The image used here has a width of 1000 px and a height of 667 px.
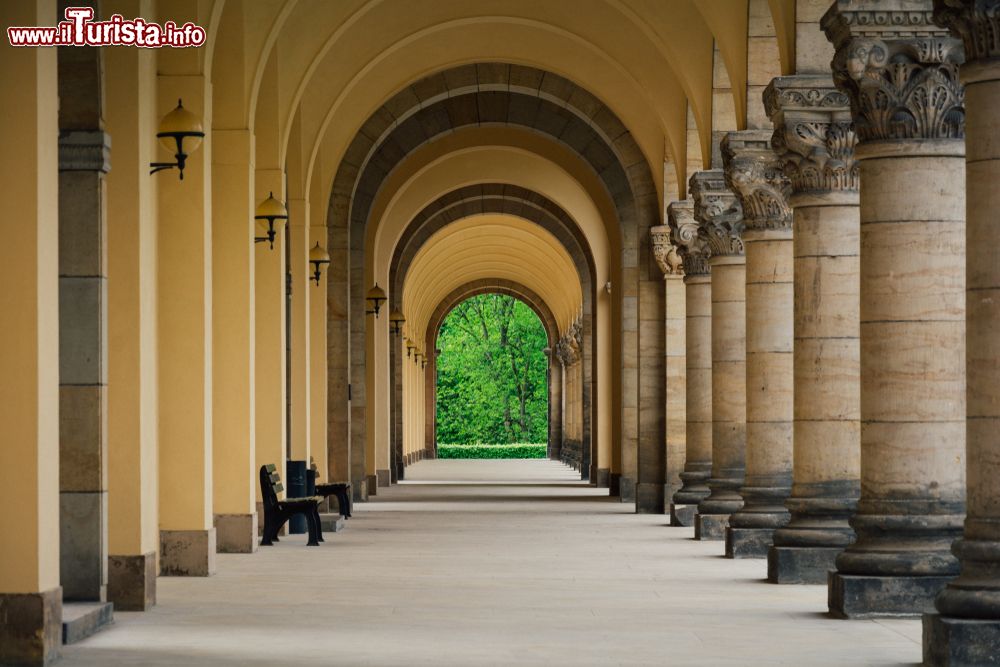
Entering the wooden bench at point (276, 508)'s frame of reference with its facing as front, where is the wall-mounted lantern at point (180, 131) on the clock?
The wall-mounted lantern is roughly at 3 o'clock from the wooden bench.

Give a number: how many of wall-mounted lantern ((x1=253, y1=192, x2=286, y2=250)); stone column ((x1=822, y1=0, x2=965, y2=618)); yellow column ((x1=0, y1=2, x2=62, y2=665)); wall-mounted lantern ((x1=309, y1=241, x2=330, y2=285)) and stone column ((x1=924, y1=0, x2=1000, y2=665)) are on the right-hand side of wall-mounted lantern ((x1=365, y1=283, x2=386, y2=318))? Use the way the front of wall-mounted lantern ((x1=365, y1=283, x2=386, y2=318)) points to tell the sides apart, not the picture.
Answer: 5

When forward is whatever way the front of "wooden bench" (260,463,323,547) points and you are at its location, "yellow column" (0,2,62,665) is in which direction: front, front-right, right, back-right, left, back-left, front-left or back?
right

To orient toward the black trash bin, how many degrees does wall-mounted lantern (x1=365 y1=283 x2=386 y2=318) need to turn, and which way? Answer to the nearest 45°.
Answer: approximately 90° to its right

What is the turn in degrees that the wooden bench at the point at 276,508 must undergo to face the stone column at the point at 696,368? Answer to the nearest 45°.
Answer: approximately 45° to its left

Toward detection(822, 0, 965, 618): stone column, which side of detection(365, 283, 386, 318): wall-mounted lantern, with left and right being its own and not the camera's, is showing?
right

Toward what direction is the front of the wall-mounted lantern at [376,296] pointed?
to the viewer's right

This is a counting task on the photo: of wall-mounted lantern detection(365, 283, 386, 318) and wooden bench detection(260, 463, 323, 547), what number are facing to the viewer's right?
2

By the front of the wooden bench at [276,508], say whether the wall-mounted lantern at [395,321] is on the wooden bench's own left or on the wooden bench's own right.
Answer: on the wooden bench's own left

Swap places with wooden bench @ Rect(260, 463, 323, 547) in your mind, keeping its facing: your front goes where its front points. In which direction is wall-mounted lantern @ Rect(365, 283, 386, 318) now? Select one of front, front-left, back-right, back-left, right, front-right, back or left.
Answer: left

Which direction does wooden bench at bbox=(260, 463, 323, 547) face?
to the viewer's right
